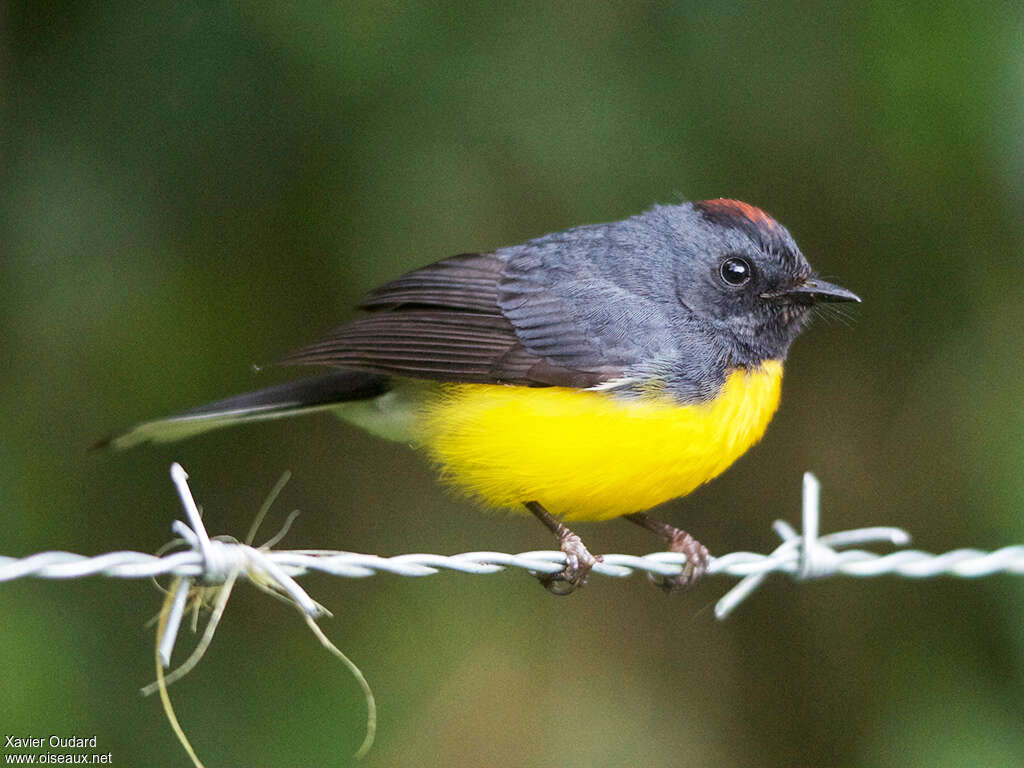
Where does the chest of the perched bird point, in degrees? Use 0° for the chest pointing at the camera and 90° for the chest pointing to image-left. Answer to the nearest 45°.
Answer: approximately 270°
